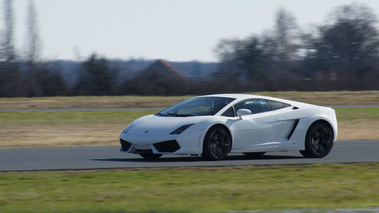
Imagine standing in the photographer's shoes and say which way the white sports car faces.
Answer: facing the viewer and to the left of the viewer
